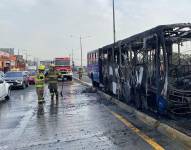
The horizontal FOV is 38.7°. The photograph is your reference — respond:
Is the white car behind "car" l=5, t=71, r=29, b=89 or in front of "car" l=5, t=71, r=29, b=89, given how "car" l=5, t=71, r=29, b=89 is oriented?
in front

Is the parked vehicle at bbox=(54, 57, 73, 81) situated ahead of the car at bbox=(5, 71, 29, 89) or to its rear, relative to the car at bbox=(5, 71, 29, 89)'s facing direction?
to the rear

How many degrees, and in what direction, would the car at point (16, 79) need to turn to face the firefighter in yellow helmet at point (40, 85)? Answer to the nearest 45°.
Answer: approximately 45° to its left

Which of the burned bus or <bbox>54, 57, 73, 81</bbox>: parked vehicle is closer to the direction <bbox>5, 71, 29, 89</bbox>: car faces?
the burned bus

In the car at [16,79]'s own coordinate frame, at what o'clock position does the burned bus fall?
The burned bus is roughly at 10 o'clock from the car.

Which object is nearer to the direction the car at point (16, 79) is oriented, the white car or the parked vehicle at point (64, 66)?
the white car

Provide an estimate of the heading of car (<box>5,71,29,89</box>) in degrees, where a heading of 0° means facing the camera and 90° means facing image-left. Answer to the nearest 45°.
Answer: approximately 45°

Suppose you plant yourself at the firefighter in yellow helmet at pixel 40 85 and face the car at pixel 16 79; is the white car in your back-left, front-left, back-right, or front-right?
front-left
